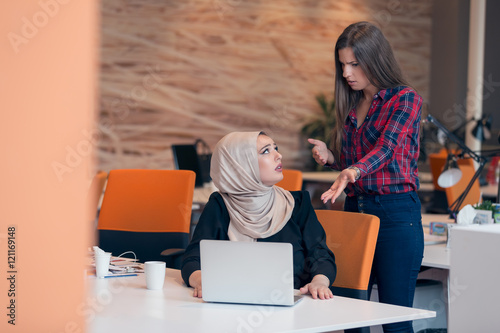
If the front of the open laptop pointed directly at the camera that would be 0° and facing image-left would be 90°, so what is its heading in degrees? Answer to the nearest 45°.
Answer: approximately 180°

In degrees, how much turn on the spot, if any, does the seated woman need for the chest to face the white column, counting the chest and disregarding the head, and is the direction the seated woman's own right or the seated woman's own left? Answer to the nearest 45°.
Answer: approximately 135° to the seated woman's own left

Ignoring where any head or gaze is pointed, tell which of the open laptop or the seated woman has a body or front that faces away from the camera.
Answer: the open laptop

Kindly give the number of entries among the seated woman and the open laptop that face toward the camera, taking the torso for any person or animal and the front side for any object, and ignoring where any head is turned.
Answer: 1

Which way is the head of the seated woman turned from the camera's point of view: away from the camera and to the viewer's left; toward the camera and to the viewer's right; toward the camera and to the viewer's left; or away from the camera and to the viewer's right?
toward the camera and to the viewer's right

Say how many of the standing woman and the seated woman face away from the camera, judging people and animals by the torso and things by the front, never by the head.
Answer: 0

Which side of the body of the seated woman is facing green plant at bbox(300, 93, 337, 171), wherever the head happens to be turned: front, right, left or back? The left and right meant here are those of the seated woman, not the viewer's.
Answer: back

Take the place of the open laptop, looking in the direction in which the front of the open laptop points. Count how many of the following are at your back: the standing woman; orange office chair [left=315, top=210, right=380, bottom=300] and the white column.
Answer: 0

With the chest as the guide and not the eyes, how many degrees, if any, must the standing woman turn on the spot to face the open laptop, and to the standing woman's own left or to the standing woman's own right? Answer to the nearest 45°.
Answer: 0° — they already face it

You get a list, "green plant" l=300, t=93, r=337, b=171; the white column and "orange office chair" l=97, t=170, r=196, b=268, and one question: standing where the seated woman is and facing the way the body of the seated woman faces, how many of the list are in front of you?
0

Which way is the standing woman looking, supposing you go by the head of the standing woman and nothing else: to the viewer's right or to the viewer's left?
to the viewer's left

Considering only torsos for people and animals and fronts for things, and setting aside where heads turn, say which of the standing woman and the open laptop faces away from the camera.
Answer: the open laptop

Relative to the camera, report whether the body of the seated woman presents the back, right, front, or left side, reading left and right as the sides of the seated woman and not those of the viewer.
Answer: front

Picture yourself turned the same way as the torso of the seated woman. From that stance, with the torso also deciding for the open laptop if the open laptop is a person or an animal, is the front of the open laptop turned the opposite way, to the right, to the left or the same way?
the opposite way
